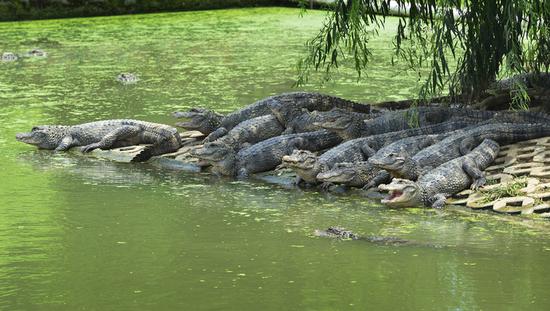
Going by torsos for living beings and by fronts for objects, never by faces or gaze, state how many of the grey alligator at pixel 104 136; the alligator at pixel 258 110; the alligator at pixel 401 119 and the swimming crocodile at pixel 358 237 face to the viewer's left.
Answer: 4

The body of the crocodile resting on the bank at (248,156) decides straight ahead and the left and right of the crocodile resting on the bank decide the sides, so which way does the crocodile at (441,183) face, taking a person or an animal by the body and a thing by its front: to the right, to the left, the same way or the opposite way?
the same way

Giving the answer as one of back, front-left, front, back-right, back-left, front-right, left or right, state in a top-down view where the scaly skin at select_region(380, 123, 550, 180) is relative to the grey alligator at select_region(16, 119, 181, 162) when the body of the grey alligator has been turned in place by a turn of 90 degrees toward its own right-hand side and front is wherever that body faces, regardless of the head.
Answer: back-right

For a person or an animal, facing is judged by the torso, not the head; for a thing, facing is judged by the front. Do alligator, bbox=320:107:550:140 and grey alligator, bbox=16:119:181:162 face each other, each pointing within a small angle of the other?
no

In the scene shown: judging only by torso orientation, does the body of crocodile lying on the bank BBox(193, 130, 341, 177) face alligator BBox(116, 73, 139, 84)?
no

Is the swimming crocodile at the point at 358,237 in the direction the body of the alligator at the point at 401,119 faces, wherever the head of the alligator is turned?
no

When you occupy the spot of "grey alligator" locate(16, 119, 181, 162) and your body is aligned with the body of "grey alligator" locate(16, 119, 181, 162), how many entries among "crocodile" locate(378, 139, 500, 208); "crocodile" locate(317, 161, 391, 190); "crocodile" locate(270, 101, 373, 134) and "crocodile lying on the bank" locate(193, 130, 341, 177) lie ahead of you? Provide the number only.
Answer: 0

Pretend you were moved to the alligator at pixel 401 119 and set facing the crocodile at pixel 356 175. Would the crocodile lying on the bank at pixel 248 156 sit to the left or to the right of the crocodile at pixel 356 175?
right

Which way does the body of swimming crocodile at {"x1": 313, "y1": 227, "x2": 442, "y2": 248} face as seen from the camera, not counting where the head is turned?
to the viewer's left

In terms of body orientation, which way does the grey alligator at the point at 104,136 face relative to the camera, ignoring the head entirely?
to the viewer's left

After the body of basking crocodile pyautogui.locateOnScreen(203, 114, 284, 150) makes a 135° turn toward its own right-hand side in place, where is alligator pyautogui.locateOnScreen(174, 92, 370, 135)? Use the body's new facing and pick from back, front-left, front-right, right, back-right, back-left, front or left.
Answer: front

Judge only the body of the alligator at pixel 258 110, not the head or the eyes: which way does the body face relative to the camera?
to the viewer's left

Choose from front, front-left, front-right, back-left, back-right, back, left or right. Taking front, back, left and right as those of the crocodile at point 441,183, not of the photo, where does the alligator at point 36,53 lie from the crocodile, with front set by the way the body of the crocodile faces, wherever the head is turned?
right

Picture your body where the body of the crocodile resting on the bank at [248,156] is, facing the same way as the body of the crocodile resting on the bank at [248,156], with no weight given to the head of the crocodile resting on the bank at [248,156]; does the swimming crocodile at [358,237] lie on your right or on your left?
on your left

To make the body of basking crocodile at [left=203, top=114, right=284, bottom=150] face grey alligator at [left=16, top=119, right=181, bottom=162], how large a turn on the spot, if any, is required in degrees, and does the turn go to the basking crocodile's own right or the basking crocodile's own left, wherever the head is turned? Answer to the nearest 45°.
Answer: approximately 45° to the basking crocodile's own right

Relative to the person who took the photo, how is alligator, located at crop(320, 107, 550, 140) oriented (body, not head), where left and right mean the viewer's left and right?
facing to the left of the viewer

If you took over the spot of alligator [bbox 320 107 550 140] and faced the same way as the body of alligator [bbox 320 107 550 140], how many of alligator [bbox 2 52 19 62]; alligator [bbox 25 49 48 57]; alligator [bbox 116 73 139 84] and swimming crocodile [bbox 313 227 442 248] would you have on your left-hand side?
1
